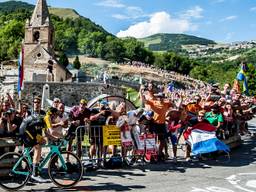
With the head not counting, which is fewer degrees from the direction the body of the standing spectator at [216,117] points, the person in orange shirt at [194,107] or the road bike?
the road bike

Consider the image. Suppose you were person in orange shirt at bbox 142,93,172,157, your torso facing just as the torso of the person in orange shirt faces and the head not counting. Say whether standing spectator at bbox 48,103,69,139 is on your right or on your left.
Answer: on your right

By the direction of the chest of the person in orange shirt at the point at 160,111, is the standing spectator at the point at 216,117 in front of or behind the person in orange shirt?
behind
